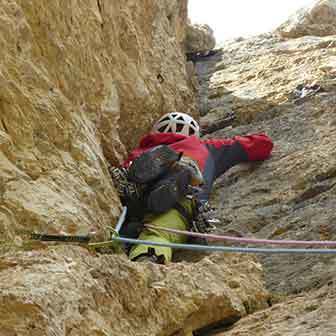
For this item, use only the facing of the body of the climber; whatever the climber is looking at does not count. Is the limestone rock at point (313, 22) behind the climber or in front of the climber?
in front

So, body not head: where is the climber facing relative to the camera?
away from the camera

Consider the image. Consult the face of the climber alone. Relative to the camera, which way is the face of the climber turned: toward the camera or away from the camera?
away from the camera

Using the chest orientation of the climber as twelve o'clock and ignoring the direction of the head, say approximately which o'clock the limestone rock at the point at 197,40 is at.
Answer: The limestone rock is roughly at 12 o'clock from the climber.
